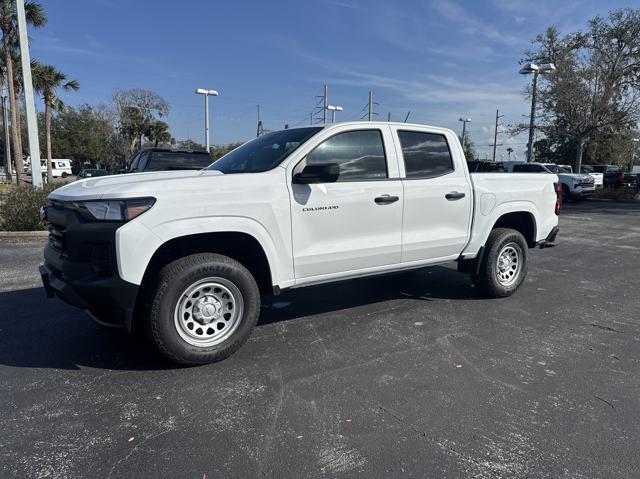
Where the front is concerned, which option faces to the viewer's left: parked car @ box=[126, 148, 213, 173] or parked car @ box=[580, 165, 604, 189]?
parked car @ box=[126, 148, 213, 173]

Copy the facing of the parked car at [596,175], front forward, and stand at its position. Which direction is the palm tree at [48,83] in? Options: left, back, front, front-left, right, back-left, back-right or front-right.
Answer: right

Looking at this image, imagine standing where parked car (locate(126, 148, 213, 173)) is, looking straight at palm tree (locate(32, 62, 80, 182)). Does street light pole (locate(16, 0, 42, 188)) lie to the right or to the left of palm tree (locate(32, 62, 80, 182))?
left

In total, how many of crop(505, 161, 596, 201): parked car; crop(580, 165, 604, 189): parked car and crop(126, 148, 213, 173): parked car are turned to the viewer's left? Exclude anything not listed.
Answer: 1

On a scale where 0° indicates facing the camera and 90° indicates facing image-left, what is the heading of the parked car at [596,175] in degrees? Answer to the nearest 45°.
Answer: approximately 315°

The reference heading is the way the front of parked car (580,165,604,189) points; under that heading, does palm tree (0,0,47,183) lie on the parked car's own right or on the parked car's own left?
on the parked car's own right

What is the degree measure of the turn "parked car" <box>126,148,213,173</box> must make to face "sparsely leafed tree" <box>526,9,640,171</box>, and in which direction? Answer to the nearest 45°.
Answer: approximately 135° to its right

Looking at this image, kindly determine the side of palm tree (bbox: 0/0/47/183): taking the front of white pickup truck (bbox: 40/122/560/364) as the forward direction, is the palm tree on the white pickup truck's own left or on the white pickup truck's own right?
on the white pickup truck's own right

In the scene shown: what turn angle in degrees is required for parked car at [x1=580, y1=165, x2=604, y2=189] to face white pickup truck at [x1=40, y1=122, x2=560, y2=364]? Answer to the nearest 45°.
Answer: approximately 45° to its right

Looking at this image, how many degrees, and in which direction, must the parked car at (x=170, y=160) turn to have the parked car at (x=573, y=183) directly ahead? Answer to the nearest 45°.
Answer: approximately 90° to its right

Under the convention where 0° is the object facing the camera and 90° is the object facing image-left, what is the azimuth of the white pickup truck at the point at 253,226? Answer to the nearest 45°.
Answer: approximately 45°

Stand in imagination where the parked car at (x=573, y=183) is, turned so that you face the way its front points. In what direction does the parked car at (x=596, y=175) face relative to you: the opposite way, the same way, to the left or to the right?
the same way

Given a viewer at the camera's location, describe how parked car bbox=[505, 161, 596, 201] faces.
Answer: facing the viewer and to the right of the viewer

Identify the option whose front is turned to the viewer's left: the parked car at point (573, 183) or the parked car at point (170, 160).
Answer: the parked car at point (170, 160)
